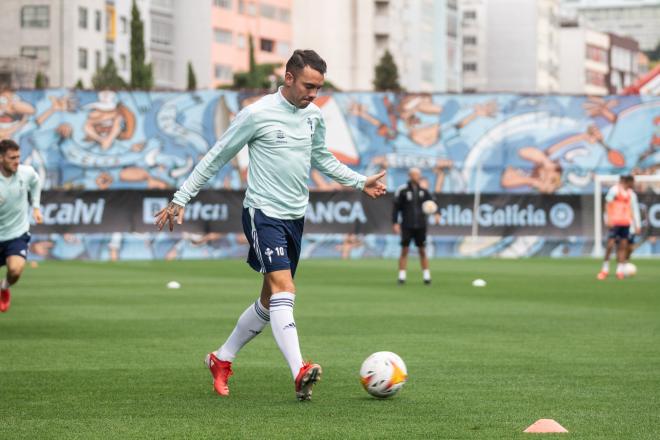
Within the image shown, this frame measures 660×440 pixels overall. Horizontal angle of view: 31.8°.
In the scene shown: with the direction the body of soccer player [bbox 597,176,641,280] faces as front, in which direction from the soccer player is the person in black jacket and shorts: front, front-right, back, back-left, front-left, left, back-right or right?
front-right

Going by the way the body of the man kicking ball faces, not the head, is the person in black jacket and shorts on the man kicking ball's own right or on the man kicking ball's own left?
on the man kicking ball's own left

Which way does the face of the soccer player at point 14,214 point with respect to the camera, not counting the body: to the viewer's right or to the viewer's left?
to the viewer's right

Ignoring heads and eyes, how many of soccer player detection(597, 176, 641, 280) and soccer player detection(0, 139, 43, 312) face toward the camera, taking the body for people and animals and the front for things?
2

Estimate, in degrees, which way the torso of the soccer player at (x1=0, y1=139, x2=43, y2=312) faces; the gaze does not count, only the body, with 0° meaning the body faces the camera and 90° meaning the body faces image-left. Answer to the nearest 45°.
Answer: approximately 0°

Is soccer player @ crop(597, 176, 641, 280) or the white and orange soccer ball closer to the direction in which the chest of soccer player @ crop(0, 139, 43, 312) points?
the white and orange soccer ball

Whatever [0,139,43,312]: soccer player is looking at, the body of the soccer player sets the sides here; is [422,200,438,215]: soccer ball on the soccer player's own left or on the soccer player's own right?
on the soccer player's own left

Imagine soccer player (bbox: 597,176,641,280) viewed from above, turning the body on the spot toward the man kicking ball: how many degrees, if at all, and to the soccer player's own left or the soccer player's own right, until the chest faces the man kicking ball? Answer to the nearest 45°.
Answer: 0° — they already face them

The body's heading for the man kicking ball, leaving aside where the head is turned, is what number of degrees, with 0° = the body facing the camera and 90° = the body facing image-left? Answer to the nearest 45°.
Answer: approximately 315°

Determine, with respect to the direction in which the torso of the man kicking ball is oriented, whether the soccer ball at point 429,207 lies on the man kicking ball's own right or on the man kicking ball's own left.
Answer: on the man kicking ball's own left

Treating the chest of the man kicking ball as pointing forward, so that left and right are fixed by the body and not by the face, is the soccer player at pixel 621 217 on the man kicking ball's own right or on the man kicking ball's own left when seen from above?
on the man kicking ball's own left

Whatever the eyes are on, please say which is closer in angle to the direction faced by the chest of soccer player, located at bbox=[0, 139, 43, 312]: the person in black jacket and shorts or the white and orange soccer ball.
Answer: the white and orange soccer ball

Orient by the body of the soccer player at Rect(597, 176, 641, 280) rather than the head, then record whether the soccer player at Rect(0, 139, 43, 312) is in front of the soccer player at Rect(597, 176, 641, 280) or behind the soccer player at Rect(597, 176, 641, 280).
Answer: in front

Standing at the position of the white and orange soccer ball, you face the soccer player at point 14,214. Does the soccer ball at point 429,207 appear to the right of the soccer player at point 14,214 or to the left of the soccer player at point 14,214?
right
